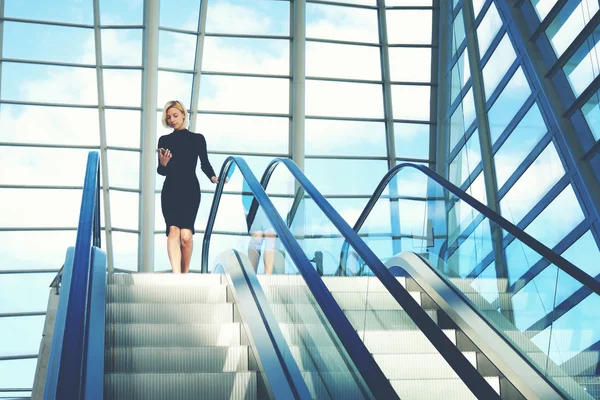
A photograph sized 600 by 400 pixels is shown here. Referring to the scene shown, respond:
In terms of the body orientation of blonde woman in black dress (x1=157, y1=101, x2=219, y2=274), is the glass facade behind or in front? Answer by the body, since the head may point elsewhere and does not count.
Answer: behind

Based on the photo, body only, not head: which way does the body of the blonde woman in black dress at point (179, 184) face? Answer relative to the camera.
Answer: toward the camera
